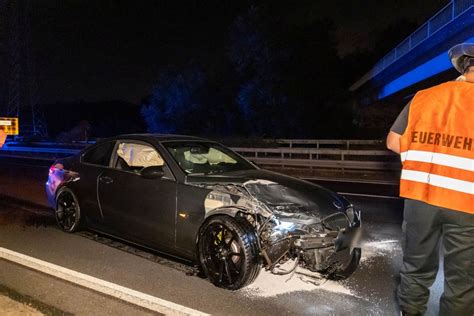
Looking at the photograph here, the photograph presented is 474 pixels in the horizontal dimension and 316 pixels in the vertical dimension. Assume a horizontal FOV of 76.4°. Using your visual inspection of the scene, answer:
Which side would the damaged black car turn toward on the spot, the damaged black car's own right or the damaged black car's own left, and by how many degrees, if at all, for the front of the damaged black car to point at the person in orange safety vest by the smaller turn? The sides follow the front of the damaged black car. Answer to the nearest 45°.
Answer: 0° — it already faces them

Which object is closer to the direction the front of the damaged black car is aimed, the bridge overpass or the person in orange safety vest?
the person in orange safety vest

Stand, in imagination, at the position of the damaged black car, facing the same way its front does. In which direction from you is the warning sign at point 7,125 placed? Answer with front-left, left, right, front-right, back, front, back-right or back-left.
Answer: back

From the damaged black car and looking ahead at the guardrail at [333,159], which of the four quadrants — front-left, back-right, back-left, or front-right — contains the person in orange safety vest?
back-right

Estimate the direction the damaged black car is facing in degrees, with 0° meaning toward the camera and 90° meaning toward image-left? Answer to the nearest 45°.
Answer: approximately 315°
